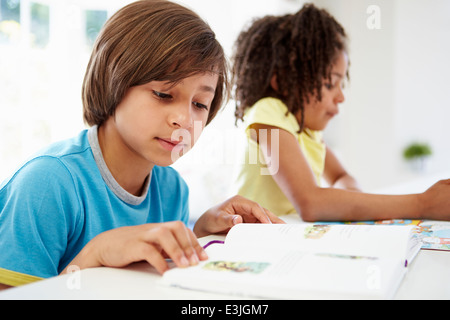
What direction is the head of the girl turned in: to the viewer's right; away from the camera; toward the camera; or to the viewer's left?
to the viewer's right

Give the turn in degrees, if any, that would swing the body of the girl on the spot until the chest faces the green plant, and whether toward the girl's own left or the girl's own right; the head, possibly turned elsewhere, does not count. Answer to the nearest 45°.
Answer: approximately 90° to the girl's own left

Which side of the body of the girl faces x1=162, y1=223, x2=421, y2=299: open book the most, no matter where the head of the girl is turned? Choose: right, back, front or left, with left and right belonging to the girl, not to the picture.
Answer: right

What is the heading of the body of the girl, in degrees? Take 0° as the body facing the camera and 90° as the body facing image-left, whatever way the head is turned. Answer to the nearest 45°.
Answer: approximately 270°
